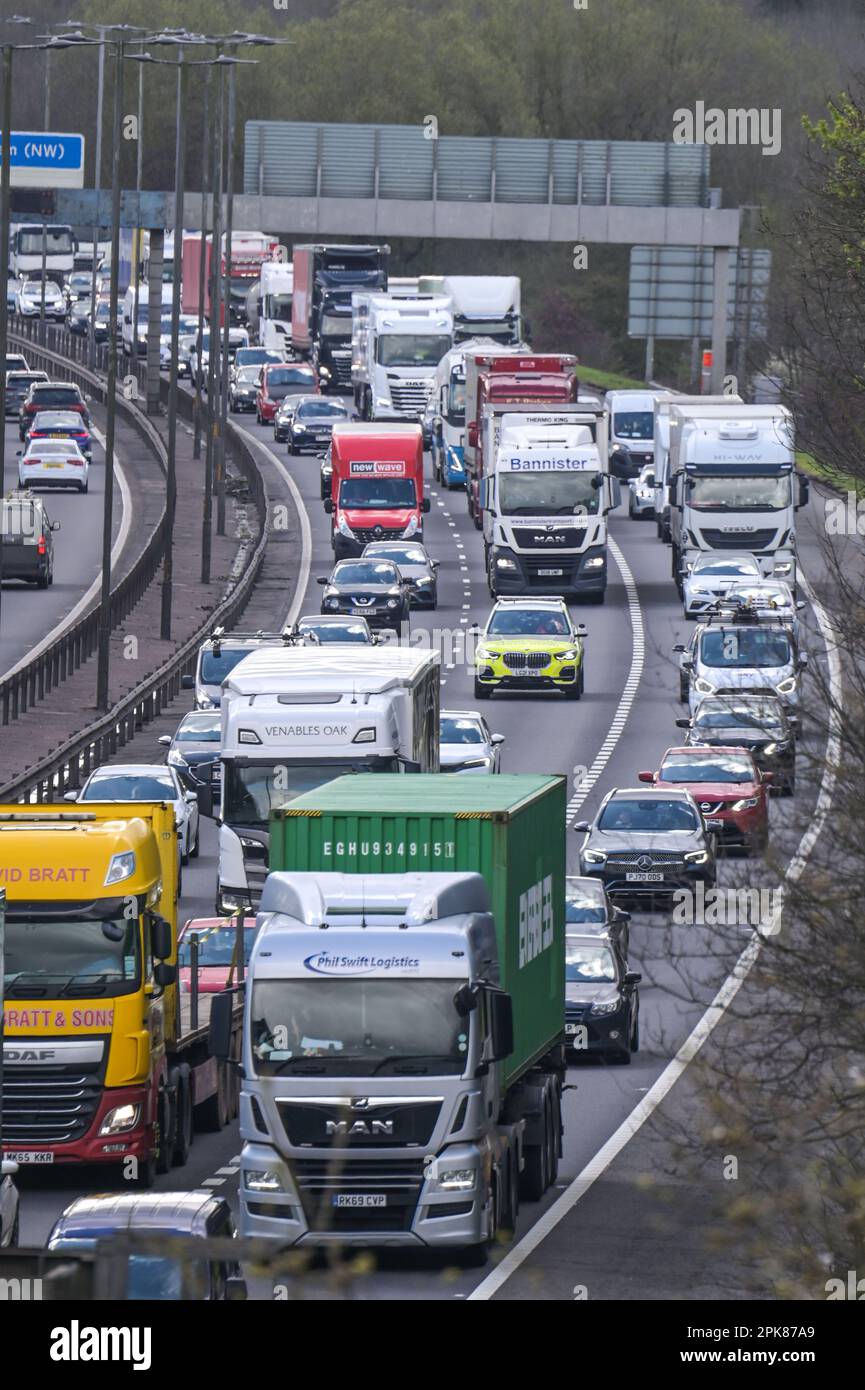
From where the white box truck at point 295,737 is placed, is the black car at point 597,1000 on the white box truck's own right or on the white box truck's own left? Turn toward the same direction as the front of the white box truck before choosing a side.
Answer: on the white box truck's own left

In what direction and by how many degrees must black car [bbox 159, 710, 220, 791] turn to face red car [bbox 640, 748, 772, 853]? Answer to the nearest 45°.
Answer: approximately 90° to its left

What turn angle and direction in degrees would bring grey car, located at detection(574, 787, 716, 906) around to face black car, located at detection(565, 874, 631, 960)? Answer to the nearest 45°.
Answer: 0° — it already faces it

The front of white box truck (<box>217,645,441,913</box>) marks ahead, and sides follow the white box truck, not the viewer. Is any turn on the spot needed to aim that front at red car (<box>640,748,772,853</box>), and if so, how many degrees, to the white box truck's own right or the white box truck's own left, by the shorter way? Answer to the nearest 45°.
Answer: approximately 135° to the white box truck's own left

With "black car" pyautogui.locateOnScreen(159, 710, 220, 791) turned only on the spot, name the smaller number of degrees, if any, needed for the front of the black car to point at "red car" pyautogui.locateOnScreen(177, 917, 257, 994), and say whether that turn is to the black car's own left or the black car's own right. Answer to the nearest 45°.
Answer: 0° — it already faces it

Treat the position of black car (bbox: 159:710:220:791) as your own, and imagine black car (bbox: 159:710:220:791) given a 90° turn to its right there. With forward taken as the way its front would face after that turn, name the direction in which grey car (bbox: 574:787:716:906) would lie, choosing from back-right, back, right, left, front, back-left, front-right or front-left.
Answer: back-left

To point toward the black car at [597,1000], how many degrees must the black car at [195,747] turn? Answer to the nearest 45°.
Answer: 0° — it already faces it

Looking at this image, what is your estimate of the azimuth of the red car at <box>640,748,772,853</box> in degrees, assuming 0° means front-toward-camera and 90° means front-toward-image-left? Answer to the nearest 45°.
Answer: approximately 0°

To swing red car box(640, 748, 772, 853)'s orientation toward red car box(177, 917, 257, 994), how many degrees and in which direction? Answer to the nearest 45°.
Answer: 0° — it already faces it

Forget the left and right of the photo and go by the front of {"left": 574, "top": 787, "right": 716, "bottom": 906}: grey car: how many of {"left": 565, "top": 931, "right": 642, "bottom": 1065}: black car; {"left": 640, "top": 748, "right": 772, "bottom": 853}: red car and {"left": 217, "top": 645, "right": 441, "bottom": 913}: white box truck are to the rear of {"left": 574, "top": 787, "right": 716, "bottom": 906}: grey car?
1

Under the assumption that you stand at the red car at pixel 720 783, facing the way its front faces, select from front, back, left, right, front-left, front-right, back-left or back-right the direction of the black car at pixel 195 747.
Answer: right

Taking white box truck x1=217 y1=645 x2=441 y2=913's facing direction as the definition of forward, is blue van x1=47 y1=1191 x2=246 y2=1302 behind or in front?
in front

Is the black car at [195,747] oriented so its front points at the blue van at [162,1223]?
yes
